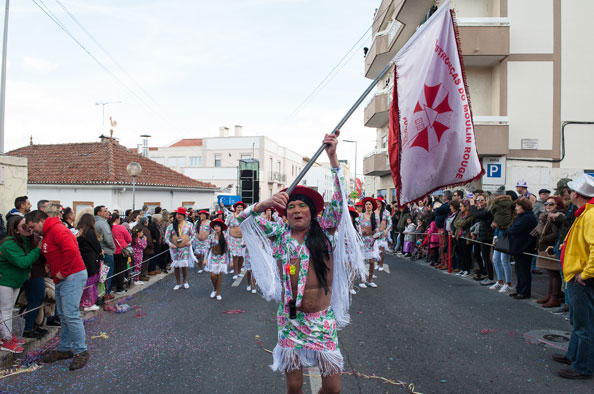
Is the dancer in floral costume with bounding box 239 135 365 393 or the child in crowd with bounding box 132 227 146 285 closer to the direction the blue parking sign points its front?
the dancer in floral costume

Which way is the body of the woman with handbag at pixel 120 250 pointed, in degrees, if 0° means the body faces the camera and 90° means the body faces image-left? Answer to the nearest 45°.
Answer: approximately 225°

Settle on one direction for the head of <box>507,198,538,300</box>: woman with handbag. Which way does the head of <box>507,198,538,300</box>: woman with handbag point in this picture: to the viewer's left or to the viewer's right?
to the viewer's left

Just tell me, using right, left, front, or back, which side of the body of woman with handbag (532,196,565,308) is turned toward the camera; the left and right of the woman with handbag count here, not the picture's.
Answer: left

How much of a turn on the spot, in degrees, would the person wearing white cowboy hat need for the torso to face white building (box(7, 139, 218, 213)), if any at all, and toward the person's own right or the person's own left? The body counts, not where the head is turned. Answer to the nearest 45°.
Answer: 0° — they already face it

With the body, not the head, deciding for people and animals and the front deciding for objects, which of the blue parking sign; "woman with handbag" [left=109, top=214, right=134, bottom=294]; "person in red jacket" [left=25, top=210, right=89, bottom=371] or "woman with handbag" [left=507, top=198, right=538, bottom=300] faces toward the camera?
the blue parking sign

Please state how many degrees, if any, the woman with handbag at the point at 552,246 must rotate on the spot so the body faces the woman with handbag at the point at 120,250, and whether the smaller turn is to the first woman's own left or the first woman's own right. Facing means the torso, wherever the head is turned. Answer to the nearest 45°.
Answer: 0° — they already face them

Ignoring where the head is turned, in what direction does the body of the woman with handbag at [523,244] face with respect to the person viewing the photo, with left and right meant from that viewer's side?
facing to the left of the viewer
